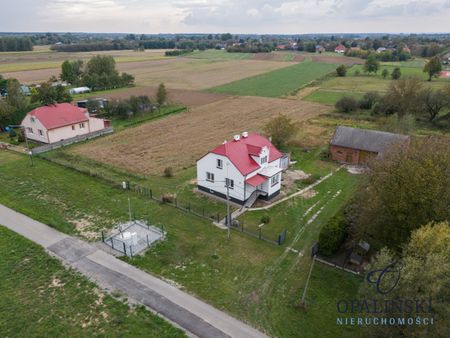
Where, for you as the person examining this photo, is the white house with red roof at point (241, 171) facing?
facing the viewer and to the right of the viewer

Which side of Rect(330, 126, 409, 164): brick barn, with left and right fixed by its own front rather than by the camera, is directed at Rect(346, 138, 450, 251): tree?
front

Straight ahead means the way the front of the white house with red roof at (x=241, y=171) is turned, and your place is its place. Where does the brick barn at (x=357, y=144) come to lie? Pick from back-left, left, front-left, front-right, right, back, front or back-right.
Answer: left

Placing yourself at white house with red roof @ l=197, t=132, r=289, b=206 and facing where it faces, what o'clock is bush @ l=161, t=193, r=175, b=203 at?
The bush is roughly at 4 o'clock from the white house with red roof.

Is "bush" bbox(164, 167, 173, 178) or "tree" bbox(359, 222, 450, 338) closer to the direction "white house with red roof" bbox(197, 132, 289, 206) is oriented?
the tree

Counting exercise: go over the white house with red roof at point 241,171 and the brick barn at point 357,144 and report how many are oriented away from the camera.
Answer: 0

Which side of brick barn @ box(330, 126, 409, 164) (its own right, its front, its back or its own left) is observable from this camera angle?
front

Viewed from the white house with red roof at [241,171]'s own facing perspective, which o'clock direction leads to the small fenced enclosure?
The small fenced enclosure is roughly at 3 o'clock from the white house with red roof.

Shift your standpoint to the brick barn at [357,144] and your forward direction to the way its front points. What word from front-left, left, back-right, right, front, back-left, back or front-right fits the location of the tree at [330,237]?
front

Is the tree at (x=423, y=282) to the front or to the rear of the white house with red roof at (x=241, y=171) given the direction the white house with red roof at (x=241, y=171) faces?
to the front

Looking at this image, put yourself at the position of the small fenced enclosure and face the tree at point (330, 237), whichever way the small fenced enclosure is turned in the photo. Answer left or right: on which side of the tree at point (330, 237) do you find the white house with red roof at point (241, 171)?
left
